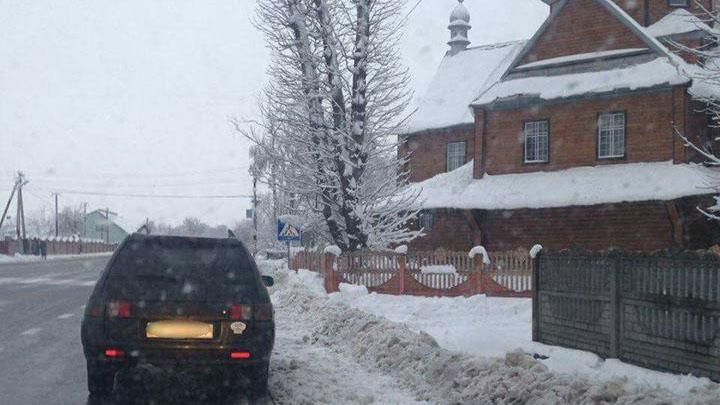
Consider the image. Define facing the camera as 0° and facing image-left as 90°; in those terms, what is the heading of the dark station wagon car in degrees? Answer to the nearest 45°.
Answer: approximately 180°

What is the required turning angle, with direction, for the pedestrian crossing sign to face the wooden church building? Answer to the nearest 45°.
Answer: approximately 90° to its left

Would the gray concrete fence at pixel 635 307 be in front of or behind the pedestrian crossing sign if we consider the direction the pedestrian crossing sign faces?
in front

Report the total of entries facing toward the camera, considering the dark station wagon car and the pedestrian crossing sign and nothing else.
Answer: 1

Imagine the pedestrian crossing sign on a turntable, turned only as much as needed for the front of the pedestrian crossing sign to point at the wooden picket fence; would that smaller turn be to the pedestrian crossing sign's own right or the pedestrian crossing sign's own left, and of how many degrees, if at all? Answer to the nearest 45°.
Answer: approximately 45° to the pedestrian crossing sign's own left

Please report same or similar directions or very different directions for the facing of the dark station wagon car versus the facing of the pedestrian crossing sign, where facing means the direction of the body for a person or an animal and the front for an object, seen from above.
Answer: very different directions

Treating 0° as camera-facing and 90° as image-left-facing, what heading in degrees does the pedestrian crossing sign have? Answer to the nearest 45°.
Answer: approximately 0°

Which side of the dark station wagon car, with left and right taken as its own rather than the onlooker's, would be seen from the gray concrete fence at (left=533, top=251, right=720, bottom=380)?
right
